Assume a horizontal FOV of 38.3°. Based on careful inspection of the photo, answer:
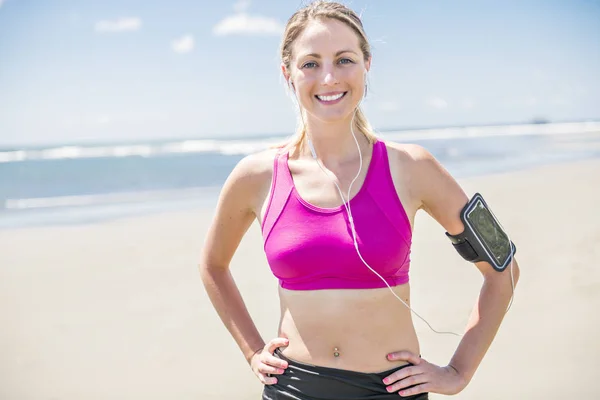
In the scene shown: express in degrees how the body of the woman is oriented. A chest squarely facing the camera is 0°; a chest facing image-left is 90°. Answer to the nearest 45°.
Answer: approximately 0°
